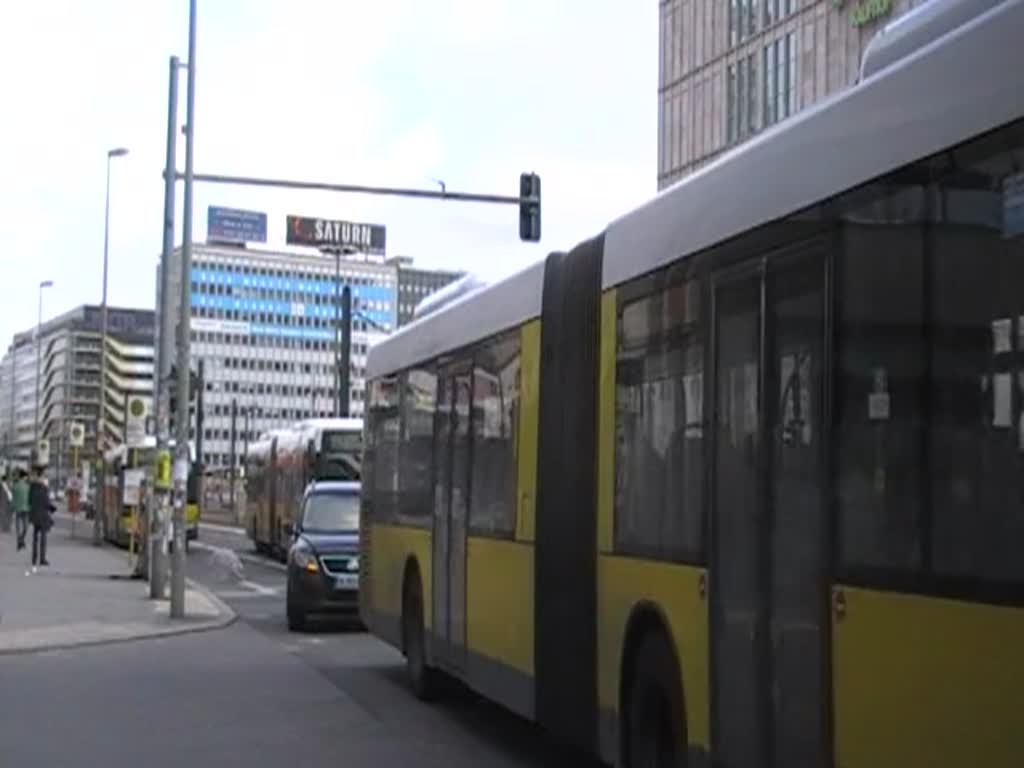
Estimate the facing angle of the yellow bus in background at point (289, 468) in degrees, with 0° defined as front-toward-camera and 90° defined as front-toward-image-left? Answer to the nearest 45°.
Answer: approximately 315°

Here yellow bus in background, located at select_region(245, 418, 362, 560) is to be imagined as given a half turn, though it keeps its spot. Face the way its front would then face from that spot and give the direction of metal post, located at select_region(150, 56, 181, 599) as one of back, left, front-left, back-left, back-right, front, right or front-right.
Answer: back-left

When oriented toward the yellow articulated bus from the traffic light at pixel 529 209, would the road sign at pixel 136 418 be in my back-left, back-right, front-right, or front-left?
back-right

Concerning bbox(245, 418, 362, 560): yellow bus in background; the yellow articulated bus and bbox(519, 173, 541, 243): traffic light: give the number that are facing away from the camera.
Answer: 1
